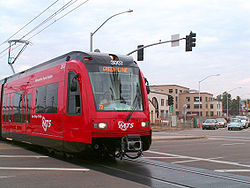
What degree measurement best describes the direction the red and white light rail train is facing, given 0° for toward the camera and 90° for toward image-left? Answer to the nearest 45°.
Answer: approximately 315°

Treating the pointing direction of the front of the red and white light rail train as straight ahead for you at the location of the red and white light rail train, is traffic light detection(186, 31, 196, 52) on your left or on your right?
on your left
